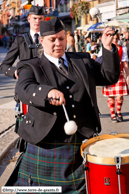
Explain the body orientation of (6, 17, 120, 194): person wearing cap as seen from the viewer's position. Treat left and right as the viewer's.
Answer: facing the viewer and to the right of the viewer

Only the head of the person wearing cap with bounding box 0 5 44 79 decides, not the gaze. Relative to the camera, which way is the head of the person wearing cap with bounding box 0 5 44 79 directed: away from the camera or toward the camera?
toward the camera

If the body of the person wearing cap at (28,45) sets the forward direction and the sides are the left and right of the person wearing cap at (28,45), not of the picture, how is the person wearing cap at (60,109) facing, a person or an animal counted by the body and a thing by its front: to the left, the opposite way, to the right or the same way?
the same way

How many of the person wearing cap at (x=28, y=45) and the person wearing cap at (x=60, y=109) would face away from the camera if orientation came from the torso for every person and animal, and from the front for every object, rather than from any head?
0

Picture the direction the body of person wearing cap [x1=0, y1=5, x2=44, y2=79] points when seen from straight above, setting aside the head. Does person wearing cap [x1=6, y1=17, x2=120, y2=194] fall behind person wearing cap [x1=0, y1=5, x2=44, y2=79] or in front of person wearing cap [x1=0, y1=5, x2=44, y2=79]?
in front

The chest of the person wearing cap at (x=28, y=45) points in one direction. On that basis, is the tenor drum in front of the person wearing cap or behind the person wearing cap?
in front
